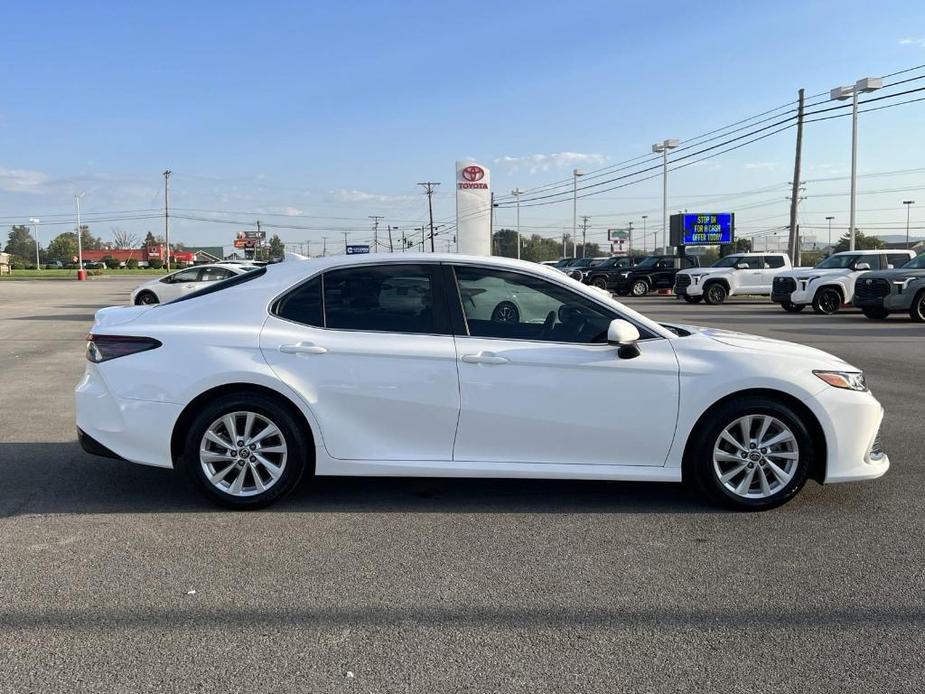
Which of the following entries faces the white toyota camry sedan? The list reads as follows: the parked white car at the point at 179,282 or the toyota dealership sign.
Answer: the toyota dealership sign

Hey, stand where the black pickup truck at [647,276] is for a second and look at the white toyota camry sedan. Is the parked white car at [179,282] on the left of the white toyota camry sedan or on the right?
right

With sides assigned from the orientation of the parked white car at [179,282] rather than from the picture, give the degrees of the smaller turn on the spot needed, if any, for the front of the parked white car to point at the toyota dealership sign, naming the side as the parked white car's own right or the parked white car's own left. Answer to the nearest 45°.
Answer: approximately 135° to the parked white car's own right

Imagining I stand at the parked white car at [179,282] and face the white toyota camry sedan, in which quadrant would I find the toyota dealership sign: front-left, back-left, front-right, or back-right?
back-left

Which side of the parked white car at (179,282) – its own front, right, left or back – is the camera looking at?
left

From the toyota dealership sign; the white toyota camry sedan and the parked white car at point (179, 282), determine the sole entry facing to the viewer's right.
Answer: the white toyota camry sedan

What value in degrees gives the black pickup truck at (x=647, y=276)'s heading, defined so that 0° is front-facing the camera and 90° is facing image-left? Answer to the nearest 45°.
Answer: approximately 45°

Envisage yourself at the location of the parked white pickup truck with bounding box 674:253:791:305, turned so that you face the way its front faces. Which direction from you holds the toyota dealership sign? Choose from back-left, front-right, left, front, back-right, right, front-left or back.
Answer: front-right

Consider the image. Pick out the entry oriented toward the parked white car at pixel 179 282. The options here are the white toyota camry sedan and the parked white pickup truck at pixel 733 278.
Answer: the parked white pickup truck at pixel 733 278

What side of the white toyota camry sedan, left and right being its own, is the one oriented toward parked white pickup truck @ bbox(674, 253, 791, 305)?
left

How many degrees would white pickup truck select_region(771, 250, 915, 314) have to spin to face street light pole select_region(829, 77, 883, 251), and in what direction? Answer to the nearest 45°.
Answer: approximately 135° to its right

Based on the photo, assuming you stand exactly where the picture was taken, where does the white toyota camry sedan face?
facing to the right of the viewer

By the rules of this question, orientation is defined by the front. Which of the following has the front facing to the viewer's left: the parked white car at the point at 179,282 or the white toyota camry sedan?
the parked white car

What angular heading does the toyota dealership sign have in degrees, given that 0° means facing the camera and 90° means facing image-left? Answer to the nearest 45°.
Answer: approximately 0°

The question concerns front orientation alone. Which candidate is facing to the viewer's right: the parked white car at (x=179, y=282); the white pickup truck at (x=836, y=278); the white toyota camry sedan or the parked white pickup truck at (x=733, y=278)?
the white toyota camry sedan
